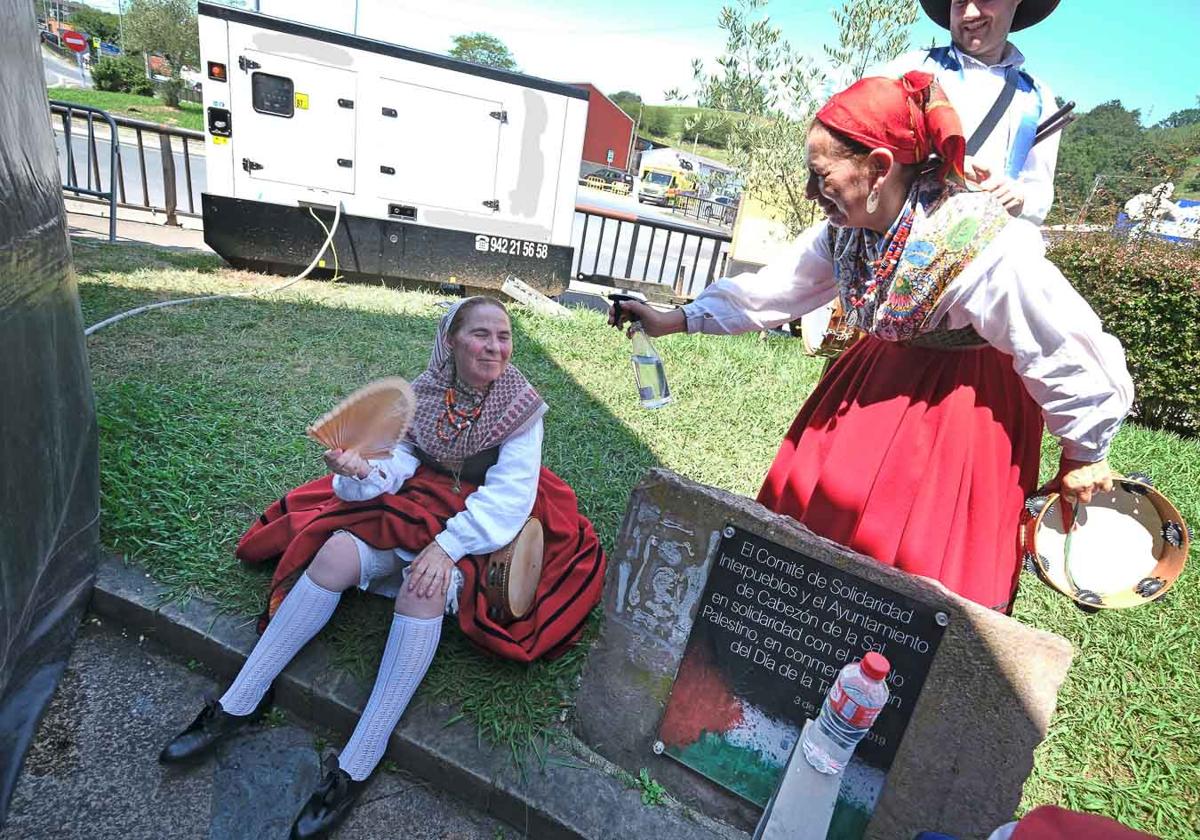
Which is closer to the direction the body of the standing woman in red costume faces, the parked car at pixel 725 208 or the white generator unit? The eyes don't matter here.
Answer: the white generator unit

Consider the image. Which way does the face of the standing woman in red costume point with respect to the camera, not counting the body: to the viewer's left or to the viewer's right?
to the viewer's left

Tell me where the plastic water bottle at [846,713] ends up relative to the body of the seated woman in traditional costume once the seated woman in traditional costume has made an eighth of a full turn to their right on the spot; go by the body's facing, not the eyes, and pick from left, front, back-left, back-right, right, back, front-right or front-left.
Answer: back-left

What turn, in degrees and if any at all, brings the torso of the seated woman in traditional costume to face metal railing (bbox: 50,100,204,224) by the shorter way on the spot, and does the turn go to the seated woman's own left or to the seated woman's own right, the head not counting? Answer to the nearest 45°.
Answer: approximately 135° to the seated woman's own right

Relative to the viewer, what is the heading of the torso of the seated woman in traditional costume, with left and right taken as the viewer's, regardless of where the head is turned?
facing the viewer and to the left of the viewer

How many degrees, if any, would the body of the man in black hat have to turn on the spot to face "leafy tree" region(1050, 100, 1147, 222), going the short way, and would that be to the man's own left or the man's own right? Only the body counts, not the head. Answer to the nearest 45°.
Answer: approximately 180°

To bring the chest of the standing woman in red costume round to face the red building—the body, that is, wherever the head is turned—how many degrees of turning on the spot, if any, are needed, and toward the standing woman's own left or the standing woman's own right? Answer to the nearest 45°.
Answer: approximately 90° to the standing woman's own right

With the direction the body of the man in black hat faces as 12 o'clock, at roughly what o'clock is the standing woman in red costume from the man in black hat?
The standing woman in red costume is roughly at 12 o'clock from the man in black hat.

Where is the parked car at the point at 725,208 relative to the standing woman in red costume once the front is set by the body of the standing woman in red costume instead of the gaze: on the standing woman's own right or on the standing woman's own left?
on the standing woman's own right

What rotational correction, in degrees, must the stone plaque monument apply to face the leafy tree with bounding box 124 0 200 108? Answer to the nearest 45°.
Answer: approximately 135° to its right

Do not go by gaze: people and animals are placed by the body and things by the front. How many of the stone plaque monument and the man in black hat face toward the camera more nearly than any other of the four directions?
2

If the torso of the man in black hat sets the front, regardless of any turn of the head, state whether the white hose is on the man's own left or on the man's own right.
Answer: on the man's own right

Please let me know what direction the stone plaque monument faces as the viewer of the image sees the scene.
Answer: facing the viewer

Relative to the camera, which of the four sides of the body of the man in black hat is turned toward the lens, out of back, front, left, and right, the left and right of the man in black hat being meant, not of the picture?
front

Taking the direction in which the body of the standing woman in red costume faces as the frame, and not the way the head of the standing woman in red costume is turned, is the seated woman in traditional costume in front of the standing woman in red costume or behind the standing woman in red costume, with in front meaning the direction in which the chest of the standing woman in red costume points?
in front
